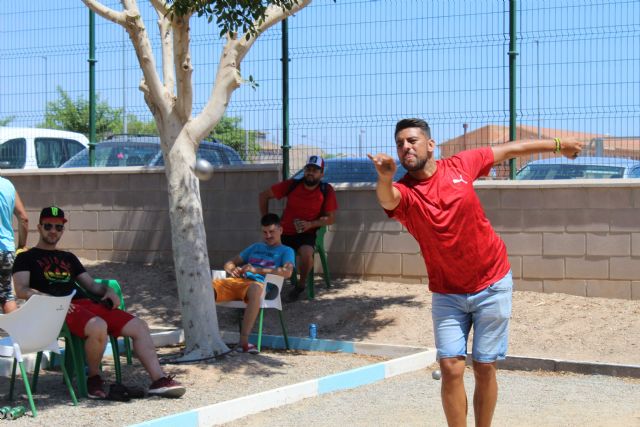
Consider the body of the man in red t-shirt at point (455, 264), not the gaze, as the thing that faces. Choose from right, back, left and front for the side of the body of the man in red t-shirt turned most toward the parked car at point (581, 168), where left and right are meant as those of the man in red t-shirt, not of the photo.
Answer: back

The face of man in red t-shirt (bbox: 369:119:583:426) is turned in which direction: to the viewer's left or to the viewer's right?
to the viewer's left

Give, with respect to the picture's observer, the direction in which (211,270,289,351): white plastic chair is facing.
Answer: facing the viewer and to the left of the viewer

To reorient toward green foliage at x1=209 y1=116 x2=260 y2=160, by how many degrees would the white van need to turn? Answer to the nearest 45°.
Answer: approximately 45° to its right

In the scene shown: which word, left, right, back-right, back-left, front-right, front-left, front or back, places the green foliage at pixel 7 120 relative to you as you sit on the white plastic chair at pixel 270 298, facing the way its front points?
right
